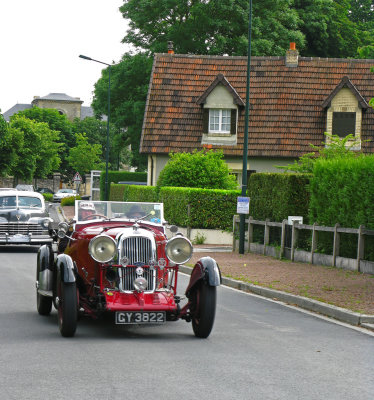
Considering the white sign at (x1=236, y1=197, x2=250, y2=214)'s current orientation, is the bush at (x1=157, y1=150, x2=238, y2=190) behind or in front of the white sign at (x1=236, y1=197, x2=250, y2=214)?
behind

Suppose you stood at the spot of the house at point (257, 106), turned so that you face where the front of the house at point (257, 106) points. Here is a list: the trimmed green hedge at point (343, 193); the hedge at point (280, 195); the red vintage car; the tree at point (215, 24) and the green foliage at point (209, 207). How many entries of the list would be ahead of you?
4

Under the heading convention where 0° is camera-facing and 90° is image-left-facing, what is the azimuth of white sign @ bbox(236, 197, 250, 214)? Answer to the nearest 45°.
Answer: approximately 0°

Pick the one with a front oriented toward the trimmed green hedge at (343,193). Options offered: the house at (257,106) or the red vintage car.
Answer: the house

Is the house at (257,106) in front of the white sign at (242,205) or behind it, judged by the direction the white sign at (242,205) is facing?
behind

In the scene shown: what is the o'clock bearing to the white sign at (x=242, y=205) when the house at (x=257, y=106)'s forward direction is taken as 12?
The white sign is roughly at 12 o'clock from the house.

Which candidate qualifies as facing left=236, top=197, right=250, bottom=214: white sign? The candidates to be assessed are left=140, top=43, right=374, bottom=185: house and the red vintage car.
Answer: the house

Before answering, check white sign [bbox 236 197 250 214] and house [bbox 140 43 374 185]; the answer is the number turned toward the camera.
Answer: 2

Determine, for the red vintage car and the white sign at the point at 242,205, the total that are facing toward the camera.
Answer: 2
